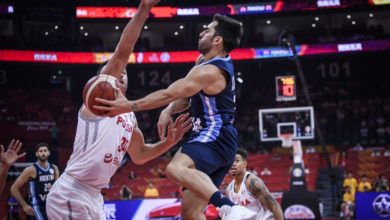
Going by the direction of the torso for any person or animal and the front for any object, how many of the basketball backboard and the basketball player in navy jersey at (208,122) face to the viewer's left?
1

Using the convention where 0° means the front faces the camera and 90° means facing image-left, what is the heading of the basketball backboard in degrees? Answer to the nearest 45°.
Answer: approximately 0°

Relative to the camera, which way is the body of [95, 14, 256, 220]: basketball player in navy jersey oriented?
to the viewer's left

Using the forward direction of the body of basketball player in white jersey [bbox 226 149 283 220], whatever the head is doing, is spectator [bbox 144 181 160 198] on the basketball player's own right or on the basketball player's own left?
on the basketball player's own right

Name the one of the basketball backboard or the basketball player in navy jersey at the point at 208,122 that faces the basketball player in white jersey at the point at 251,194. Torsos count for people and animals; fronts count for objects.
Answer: the basketball backboard

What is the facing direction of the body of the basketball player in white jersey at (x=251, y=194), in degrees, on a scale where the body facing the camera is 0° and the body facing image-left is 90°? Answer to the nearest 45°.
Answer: approximately 45°

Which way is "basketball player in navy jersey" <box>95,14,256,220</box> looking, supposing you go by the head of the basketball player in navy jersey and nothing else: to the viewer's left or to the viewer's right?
to the viewer's left

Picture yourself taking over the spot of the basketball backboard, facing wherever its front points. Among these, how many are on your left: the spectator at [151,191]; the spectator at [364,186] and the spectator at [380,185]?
2
